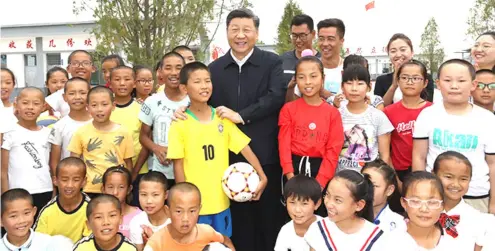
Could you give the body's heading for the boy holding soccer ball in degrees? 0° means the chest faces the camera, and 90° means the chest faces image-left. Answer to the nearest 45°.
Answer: approximately 0°

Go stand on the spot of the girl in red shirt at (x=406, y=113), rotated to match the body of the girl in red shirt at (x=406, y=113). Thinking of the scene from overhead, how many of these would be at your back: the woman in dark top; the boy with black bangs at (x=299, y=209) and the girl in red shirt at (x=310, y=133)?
1

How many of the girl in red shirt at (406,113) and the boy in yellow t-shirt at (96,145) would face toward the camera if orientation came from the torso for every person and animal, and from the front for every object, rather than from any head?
2

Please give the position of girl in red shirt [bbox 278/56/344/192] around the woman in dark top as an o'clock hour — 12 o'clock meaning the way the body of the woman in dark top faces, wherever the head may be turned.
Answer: The girl in red shirt is roughly at 1 o'clock from the woman in dark top.

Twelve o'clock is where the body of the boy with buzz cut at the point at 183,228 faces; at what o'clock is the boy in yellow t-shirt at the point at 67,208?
The boy in yellow t-shirt is roughly at 4 o'clock from the boy with buzz cut.

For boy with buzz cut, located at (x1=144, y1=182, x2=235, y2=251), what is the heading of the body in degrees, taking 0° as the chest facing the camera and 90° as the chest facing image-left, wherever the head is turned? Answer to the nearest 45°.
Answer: approximately 0°

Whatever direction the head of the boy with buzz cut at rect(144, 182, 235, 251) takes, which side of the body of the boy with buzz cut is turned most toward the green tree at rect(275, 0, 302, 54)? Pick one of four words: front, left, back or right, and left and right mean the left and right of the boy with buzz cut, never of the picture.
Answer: back

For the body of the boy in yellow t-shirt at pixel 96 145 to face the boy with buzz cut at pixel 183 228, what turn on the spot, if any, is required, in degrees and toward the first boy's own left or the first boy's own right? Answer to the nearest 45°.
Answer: approximately 45° to the first boy's own left
